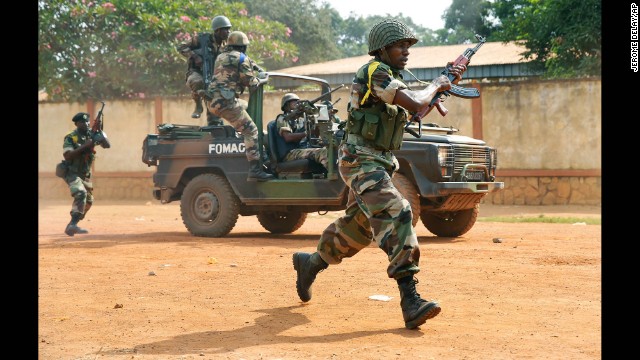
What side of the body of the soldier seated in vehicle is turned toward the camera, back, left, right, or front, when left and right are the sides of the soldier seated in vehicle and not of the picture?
right

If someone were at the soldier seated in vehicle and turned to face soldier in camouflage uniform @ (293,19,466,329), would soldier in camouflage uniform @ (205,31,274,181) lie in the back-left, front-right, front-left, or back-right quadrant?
back-right

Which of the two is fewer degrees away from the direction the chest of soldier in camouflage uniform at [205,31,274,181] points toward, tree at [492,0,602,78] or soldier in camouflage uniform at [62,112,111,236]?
the tree

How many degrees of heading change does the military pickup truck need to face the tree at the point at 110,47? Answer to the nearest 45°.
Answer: approximately 180°

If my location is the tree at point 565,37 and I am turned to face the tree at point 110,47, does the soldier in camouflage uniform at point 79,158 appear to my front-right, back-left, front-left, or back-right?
front-left

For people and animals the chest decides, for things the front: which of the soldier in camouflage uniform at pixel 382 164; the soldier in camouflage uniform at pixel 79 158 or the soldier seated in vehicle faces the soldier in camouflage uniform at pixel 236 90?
the soldier in camouflage uniform at pixel 79 158

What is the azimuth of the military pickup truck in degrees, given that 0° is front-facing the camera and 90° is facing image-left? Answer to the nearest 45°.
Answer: approximately 315°

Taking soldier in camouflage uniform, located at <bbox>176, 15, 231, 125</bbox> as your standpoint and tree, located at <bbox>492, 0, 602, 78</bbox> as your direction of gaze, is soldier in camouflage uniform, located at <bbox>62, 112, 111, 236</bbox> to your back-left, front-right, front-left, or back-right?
back-left

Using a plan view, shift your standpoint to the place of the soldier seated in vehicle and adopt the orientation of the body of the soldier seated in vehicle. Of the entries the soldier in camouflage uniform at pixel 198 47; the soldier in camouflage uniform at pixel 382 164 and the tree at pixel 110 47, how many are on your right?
1
